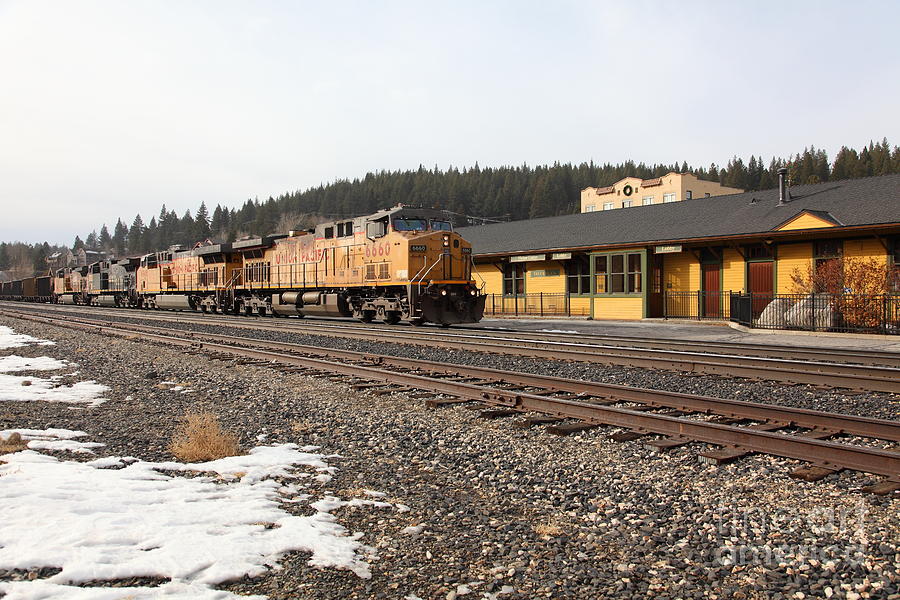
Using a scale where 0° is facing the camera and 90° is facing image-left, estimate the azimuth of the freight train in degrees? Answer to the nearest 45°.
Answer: approximately 315°

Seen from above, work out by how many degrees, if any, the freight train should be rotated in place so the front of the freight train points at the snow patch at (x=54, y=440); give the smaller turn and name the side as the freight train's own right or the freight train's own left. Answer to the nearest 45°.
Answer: approximately 45° to the freight train's own right

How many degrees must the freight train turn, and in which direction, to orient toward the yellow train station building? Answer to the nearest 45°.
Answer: approximately 45° to its left

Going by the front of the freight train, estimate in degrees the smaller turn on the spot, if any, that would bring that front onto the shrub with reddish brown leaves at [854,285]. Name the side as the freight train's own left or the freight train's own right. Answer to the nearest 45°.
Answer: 0° — it already faces it

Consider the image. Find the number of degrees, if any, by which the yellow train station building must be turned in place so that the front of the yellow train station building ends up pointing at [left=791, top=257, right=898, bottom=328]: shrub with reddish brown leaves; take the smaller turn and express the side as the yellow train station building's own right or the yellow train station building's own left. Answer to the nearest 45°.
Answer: approximately 90° to the yellow train station building's own left

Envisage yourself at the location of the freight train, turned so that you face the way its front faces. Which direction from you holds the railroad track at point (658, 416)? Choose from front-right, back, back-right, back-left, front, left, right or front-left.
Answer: front-right

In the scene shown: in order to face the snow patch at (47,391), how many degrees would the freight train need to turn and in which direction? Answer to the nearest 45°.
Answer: approximately 90° to its right

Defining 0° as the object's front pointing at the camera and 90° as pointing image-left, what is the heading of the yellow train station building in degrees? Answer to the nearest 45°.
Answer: approximately 45°

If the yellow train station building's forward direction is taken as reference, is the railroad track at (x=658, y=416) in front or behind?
in front

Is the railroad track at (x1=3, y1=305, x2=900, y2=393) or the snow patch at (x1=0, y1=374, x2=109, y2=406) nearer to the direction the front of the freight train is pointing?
the railroad track
